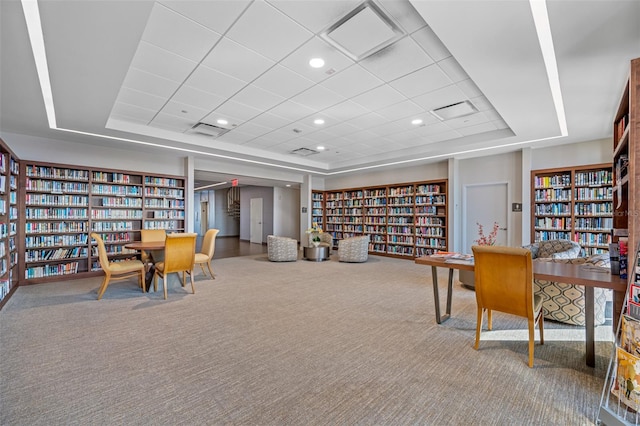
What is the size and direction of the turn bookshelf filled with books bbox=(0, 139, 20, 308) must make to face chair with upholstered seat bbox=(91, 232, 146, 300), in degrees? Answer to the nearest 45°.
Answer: approximately 45° to its right

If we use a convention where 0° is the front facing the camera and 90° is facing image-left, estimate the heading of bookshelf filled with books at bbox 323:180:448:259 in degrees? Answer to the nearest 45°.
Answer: approximately 45°

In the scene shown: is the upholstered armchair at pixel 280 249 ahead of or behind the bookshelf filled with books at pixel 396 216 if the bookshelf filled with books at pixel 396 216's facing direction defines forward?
ahead

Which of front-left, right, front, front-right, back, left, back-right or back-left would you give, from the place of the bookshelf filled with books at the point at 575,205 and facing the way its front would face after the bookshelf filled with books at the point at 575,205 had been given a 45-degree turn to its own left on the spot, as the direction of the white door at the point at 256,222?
right

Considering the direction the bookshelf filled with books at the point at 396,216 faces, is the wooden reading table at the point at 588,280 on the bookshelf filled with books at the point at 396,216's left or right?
on its left

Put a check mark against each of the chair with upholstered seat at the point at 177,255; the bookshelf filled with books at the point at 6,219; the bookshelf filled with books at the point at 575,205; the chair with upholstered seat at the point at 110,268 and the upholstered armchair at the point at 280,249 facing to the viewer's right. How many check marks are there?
2

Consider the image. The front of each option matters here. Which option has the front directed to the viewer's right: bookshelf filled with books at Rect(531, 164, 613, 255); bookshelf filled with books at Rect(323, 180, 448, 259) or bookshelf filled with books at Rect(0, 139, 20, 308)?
bookshelf filled with books at Rect(0, 139, 20, 308)

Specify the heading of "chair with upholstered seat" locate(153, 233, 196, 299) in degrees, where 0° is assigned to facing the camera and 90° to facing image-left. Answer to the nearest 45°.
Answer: approximately 135°

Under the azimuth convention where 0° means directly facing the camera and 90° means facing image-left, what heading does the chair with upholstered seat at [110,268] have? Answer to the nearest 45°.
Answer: approximately 270°

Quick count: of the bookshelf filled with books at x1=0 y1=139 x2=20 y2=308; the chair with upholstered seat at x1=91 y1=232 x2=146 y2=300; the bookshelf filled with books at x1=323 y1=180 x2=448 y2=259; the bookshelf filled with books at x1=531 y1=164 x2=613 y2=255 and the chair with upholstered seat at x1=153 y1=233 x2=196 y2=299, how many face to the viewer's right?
2
